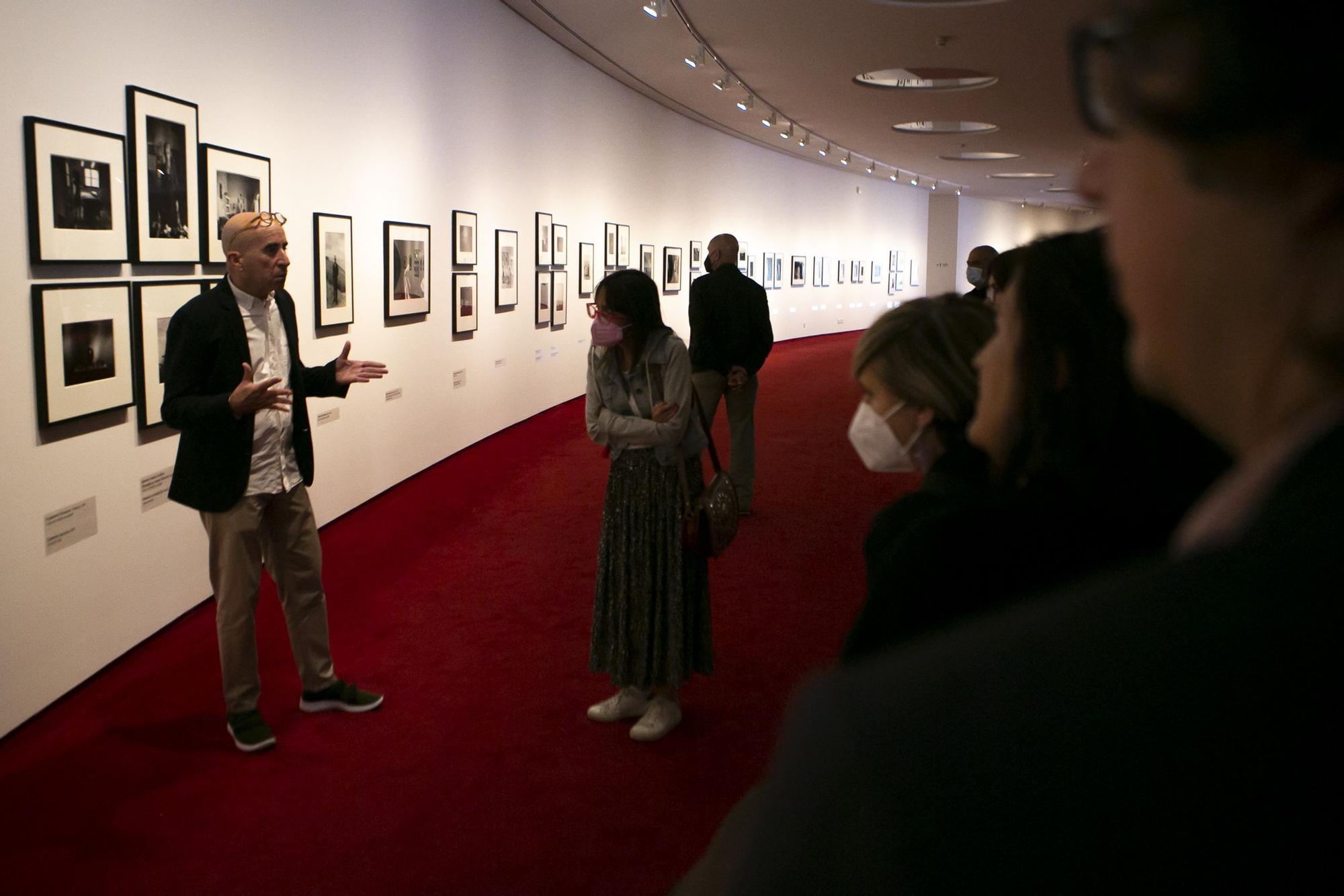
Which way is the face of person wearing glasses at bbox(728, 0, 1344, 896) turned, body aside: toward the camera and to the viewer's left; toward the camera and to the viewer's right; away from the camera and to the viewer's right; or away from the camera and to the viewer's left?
away from the camera and to the viewer's left

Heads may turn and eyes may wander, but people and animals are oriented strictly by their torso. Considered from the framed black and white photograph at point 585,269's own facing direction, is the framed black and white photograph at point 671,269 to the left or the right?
on its left

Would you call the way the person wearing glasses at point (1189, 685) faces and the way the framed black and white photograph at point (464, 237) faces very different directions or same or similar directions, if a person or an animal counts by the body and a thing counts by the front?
very different directions

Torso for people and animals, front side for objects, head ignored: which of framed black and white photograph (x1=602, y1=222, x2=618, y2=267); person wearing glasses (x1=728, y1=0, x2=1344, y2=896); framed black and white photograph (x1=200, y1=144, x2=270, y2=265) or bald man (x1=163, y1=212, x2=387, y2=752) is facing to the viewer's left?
the person wearing glasses

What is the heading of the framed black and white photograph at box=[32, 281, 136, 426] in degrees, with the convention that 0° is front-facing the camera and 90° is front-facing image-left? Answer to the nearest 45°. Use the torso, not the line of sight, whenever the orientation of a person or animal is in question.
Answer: approximately 315°

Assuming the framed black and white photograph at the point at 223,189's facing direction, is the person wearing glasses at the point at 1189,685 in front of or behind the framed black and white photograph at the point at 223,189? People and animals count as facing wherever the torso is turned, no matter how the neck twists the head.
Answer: in front

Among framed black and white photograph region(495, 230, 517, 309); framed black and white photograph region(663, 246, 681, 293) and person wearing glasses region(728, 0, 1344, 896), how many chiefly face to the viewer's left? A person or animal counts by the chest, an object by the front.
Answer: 1

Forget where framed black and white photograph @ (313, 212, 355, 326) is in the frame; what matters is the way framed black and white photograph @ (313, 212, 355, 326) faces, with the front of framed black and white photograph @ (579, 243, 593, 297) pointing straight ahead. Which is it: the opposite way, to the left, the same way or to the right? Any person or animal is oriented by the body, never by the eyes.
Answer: the same way

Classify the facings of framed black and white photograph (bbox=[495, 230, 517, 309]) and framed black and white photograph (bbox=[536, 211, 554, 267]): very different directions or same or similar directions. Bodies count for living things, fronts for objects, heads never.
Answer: same or similar directions

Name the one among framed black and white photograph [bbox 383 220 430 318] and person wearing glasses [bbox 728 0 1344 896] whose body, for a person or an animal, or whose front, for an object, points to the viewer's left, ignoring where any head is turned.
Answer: the person wearing glasses

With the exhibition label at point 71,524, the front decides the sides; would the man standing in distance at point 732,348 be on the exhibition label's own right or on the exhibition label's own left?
on the exhibition label's own left

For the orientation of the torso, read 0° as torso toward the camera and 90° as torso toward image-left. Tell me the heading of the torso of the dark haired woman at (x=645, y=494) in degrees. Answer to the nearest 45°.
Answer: approximately 45°

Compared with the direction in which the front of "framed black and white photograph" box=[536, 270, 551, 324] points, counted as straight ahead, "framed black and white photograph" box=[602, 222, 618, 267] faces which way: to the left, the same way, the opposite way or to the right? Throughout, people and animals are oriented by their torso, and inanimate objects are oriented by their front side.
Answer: the same way

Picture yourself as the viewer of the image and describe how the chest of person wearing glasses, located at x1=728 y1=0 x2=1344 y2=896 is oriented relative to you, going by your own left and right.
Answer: facing to the left of the viewer

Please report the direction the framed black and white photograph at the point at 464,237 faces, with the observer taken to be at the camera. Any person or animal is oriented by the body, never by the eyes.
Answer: facing the viewer and to the right of the viewer

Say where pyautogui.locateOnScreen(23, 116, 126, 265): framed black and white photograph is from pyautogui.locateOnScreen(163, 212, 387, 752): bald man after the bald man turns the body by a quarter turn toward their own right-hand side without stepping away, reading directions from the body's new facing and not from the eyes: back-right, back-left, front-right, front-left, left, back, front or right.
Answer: right
